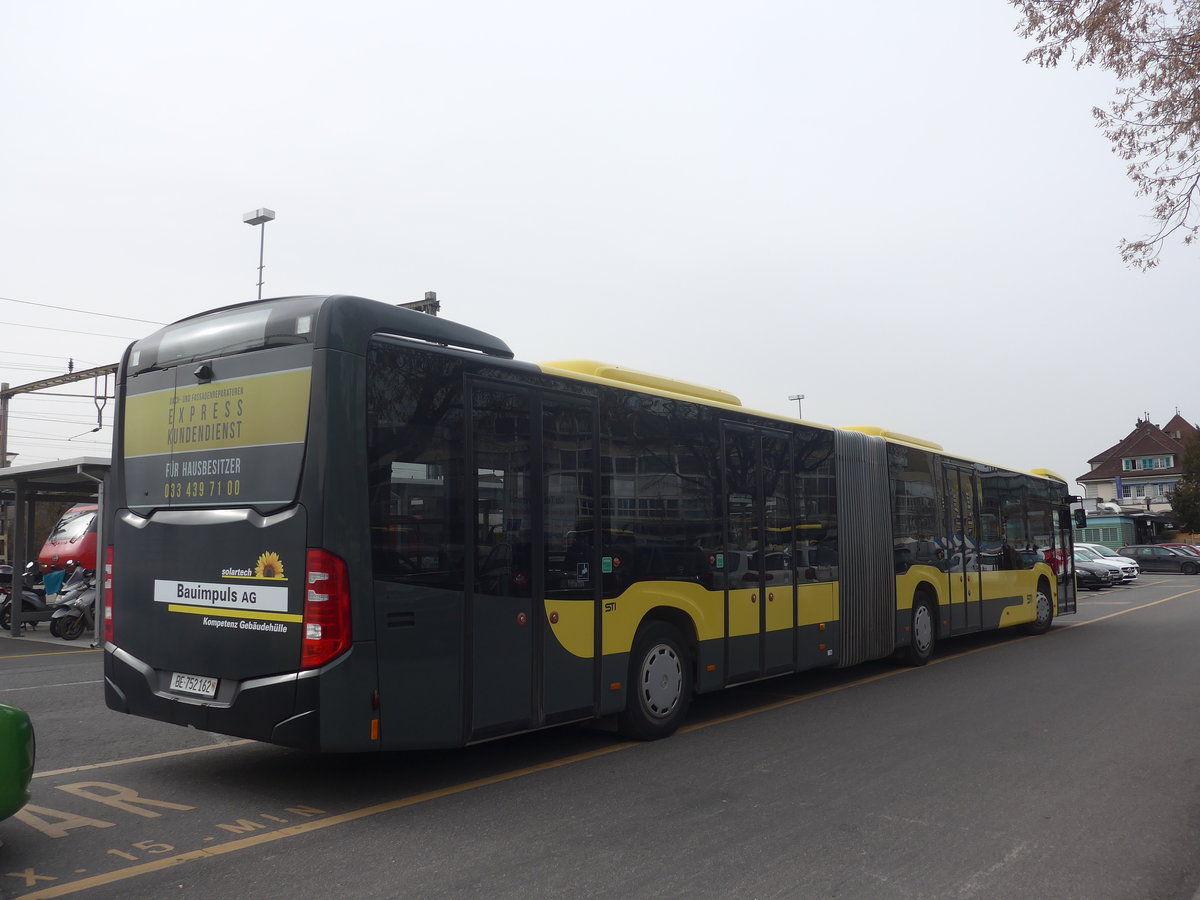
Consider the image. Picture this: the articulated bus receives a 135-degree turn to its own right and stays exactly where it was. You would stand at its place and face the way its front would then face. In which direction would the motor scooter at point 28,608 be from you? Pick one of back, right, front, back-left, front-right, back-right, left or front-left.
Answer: back-right

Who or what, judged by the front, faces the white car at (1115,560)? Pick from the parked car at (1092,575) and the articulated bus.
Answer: the articulated bus

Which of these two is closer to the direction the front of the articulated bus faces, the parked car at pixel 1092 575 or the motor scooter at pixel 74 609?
the parked car

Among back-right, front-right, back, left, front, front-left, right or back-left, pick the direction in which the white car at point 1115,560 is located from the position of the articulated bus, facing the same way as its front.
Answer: front

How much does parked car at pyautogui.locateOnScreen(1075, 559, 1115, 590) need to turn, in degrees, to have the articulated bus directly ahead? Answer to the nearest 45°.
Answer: approximately 45° to its right

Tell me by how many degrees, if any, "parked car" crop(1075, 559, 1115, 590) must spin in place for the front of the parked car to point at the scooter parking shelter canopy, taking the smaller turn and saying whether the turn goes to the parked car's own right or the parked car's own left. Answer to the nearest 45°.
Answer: approximately 90° to the parked car's own right

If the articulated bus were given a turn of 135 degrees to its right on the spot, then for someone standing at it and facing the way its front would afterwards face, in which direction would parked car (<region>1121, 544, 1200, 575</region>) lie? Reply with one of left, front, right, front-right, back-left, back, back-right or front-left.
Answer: back-left

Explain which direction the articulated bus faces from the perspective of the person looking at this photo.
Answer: facing away from the viewer and to the right of the viewer
